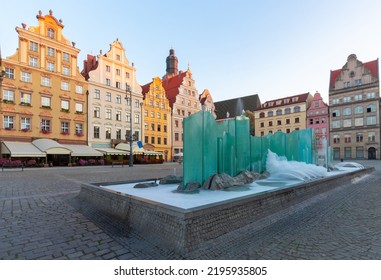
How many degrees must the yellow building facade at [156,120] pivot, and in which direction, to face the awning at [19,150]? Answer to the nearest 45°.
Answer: approximately 90° to its right

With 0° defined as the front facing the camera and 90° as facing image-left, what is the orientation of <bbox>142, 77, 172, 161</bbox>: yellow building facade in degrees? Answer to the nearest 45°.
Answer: approximately 315°

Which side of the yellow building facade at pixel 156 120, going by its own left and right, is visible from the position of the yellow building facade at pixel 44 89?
right
